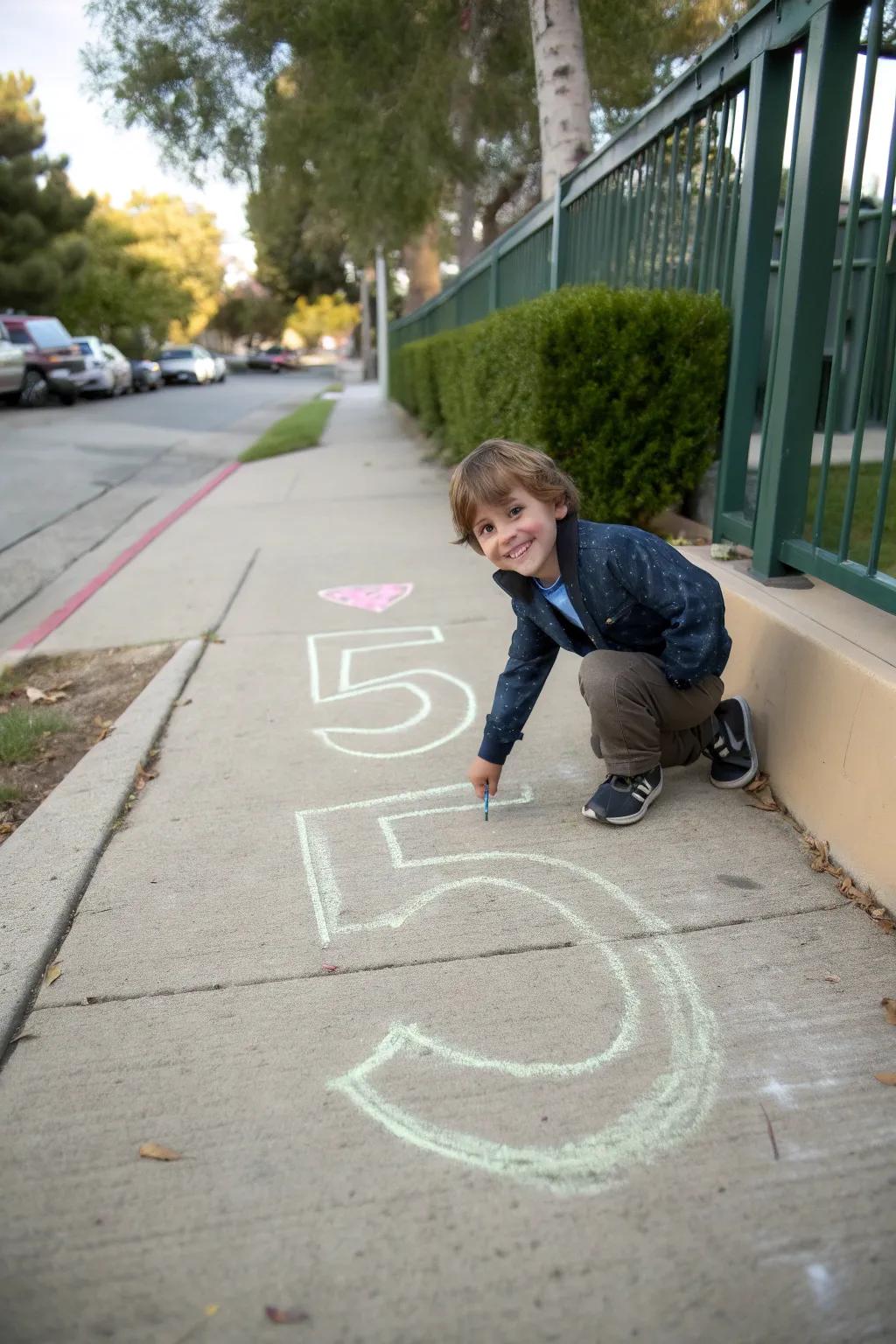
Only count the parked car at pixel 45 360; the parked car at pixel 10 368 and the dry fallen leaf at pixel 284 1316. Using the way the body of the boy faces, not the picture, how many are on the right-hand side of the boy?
2

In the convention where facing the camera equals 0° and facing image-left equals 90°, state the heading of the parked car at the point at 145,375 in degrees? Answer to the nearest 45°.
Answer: approximately 315°

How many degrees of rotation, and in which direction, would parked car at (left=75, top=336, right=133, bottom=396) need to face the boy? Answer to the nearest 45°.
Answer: approximately 45° to its right

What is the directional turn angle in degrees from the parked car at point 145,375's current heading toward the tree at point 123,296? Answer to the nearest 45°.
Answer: approximately 135° to its left

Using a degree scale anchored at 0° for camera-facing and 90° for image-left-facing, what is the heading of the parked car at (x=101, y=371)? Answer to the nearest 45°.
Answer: approximately 315°

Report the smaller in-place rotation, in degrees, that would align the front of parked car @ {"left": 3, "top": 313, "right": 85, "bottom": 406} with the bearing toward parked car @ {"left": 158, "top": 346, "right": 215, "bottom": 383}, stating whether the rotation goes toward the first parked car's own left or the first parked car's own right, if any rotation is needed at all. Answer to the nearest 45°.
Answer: approximately 135° to the first parked car's own left
